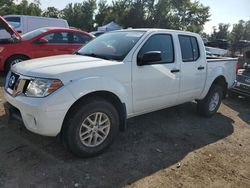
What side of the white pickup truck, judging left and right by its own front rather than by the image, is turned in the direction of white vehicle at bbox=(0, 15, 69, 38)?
right

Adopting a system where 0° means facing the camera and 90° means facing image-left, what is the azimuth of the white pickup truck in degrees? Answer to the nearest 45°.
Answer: approximately 45°

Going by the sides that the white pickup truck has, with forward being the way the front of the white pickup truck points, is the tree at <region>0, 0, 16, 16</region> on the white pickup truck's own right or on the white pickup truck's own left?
on the white pickup truck's own right

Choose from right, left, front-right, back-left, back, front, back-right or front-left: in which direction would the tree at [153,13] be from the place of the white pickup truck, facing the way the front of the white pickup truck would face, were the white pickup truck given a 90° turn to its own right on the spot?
front-right

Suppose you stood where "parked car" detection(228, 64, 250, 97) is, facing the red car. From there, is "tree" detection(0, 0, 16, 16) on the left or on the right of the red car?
right

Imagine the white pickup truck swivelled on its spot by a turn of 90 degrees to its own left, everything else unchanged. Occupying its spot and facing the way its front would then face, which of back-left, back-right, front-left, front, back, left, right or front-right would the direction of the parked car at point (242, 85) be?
left
